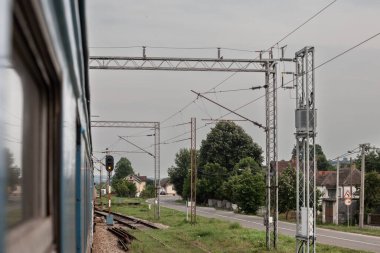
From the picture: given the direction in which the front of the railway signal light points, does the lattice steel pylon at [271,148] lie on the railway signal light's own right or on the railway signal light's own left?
on the railway signal light's own left

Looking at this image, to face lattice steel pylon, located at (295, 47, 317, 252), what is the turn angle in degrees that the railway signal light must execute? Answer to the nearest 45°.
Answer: approximately 45° to its left

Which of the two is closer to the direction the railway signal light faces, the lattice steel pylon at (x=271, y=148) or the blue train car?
the blue train car

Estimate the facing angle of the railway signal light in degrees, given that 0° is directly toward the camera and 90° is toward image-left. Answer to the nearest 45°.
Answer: approximately 0°

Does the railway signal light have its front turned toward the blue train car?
yes
